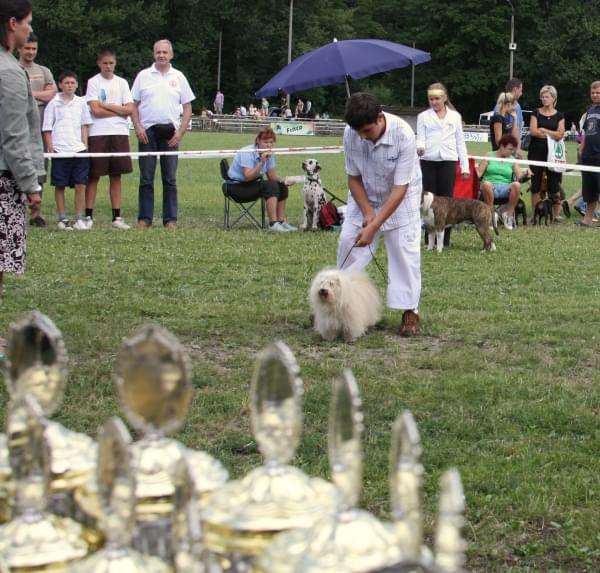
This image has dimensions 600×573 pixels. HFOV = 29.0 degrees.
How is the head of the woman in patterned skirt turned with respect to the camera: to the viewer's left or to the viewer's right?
to the viewer's right

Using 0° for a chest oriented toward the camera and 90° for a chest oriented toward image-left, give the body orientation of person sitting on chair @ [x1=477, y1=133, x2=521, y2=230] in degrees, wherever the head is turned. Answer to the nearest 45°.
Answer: approximately 0°

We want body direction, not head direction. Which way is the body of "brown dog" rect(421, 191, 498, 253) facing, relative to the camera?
to the viewer's left

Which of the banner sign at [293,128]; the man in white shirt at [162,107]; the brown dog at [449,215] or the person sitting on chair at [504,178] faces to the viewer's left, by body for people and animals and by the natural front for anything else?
the brown dog

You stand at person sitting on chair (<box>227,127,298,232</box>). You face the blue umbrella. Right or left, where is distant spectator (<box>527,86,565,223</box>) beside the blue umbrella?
right

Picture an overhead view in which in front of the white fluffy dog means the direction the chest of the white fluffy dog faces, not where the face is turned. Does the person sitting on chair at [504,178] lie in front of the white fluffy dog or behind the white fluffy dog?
behind

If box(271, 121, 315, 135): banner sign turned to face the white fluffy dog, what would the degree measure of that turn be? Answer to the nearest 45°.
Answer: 0° — it already faces it

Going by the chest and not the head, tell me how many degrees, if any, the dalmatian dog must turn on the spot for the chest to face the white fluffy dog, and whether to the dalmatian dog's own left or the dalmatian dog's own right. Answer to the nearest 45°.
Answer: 0° — it already faces it

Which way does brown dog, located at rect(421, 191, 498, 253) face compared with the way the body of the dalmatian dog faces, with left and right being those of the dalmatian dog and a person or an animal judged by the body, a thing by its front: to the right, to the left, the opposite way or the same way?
to the right
